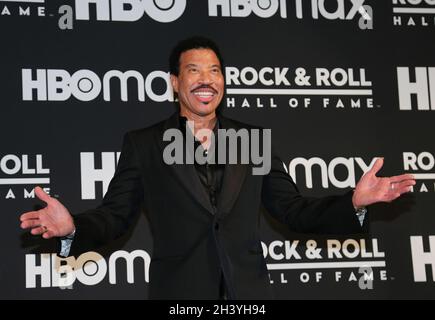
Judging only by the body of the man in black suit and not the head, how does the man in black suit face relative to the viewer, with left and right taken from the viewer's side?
facing the viewer
